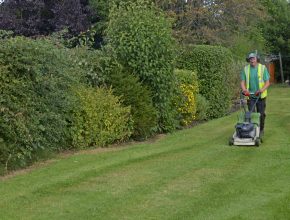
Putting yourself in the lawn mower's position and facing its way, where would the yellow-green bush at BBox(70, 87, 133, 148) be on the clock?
The yellow-green bush is roughly at 3 o'clock from the lawn mower.

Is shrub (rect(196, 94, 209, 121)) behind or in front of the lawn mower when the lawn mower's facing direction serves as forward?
behind

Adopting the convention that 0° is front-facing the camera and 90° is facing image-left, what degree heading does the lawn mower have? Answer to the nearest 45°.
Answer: approximately 0°

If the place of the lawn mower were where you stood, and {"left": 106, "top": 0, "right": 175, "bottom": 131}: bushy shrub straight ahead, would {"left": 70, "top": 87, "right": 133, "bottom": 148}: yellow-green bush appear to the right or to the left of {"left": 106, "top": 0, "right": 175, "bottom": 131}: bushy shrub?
left

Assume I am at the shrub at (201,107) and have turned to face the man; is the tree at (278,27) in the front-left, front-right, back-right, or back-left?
back-left

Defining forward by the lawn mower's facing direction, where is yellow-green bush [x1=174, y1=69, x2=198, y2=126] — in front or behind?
behind

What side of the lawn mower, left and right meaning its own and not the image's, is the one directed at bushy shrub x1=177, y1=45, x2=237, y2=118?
back
